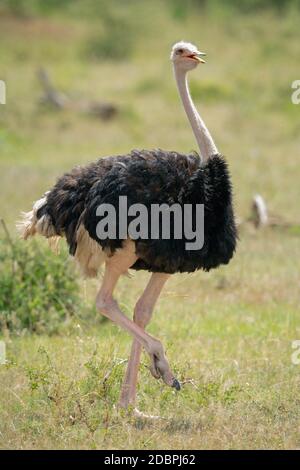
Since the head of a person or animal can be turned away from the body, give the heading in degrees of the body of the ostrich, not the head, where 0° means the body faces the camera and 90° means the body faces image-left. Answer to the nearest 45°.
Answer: approximately 270°

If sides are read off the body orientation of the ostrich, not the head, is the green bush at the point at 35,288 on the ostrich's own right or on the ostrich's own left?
on the ostrich's own left
